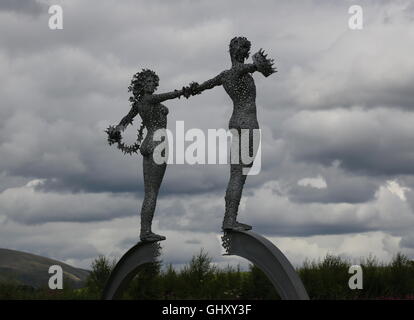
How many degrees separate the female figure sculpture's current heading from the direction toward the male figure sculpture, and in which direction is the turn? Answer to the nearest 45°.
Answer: approximately 45° to its right

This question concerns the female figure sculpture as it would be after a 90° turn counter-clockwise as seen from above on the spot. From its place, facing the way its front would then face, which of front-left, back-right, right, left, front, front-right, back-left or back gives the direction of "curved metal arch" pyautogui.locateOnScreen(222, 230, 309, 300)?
back-right

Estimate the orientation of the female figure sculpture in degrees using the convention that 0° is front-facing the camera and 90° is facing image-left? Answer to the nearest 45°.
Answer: approximately 270°
